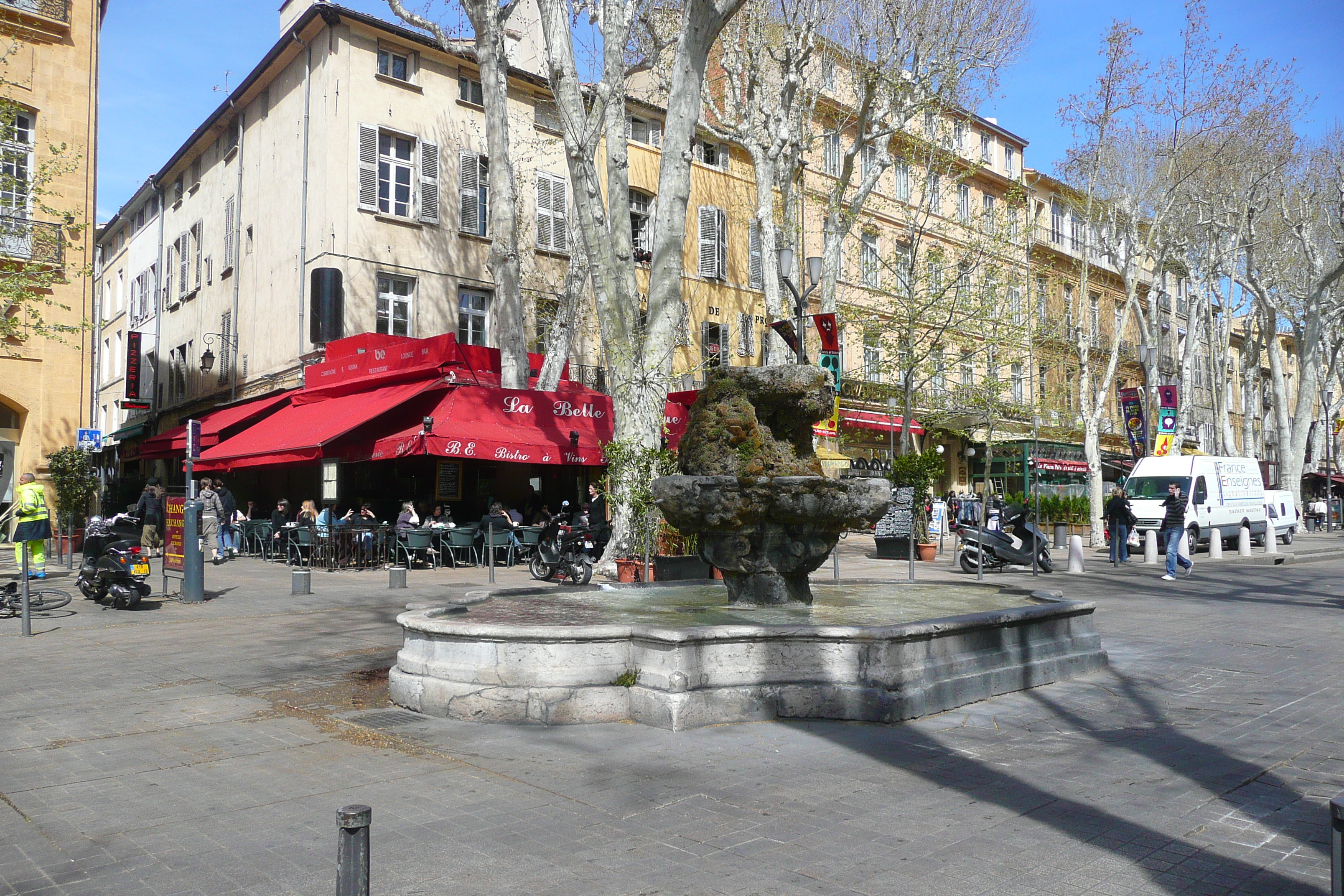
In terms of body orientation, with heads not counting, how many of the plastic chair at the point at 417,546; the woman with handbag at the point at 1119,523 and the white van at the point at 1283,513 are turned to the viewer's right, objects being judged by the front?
0

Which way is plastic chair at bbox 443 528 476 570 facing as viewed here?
away from the camera

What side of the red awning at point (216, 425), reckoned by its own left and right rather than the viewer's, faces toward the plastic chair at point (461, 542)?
left

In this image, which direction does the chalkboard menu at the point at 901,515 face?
toward the camera

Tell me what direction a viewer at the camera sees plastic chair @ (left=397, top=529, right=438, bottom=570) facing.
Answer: facing away from the viewer

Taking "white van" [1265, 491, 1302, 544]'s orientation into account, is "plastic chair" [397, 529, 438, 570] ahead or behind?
ahead

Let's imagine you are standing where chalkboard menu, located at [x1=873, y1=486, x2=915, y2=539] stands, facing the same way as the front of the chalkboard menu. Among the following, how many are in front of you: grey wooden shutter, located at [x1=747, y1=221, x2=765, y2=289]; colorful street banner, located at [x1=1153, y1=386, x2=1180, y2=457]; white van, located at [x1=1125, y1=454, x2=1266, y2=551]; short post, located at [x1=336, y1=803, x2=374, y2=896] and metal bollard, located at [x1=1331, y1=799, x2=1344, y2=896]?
2

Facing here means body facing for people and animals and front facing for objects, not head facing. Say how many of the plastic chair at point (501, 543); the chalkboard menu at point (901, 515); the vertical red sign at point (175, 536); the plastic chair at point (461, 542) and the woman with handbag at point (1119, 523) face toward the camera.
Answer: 2

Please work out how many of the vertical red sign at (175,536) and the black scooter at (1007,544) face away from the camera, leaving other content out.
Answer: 0
